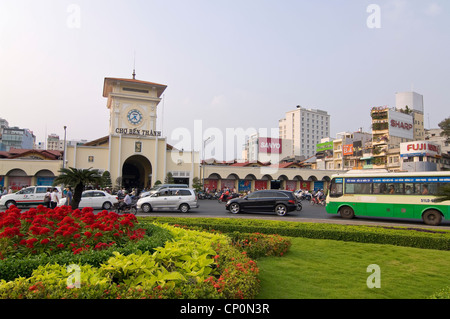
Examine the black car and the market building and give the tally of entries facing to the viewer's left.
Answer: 1

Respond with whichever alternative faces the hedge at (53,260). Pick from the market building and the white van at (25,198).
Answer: the market building

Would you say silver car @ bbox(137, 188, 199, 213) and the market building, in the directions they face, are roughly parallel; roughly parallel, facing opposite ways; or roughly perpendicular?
roughly perpendicular

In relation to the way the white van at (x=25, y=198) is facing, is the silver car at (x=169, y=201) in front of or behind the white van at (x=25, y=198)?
behind

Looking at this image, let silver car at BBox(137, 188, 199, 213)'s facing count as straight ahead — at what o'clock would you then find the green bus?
The green bus is roughly at 7 o'clock from the silver car.

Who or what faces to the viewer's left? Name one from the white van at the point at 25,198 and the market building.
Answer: the white van

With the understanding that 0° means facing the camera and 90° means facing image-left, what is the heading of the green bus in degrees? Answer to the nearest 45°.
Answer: approximately 90°

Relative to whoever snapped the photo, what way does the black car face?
facing to the left of the viewer

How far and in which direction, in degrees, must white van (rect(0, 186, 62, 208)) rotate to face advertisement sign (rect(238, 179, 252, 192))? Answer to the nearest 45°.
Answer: approximately 135° to its right
